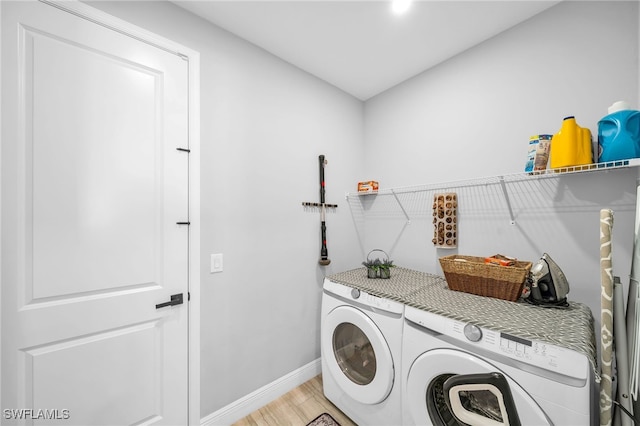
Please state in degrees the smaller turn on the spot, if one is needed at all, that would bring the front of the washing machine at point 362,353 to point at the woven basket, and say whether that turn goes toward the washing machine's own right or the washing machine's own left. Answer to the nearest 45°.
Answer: approximately 135° to the washing machine's own left

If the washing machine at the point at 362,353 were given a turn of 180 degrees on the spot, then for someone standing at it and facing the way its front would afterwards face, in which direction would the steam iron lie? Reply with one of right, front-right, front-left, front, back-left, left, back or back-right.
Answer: front-right

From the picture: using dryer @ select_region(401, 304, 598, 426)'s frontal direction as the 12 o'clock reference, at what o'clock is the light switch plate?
The light switch plate is roughly at 1 o'clock from the dryer.

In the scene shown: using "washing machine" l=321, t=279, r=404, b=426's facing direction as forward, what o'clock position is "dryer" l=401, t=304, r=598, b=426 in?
The dryer is roughly at 9 o'clock from the washing machine.

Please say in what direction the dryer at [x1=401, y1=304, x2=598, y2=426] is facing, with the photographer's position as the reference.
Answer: facing the viewer and to the left of the viewer

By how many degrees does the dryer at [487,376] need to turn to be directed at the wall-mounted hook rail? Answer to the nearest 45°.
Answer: approximately 45° to its right

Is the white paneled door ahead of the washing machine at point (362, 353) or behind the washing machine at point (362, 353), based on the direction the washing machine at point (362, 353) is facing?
ahead

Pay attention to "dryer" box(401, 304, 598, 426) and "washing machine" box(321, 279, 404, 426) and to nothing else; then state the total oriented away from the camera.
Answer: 0

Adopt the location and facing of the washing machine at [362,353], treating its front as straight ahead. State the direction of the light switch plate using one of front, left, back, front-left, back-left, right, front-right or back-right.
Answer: front-right
